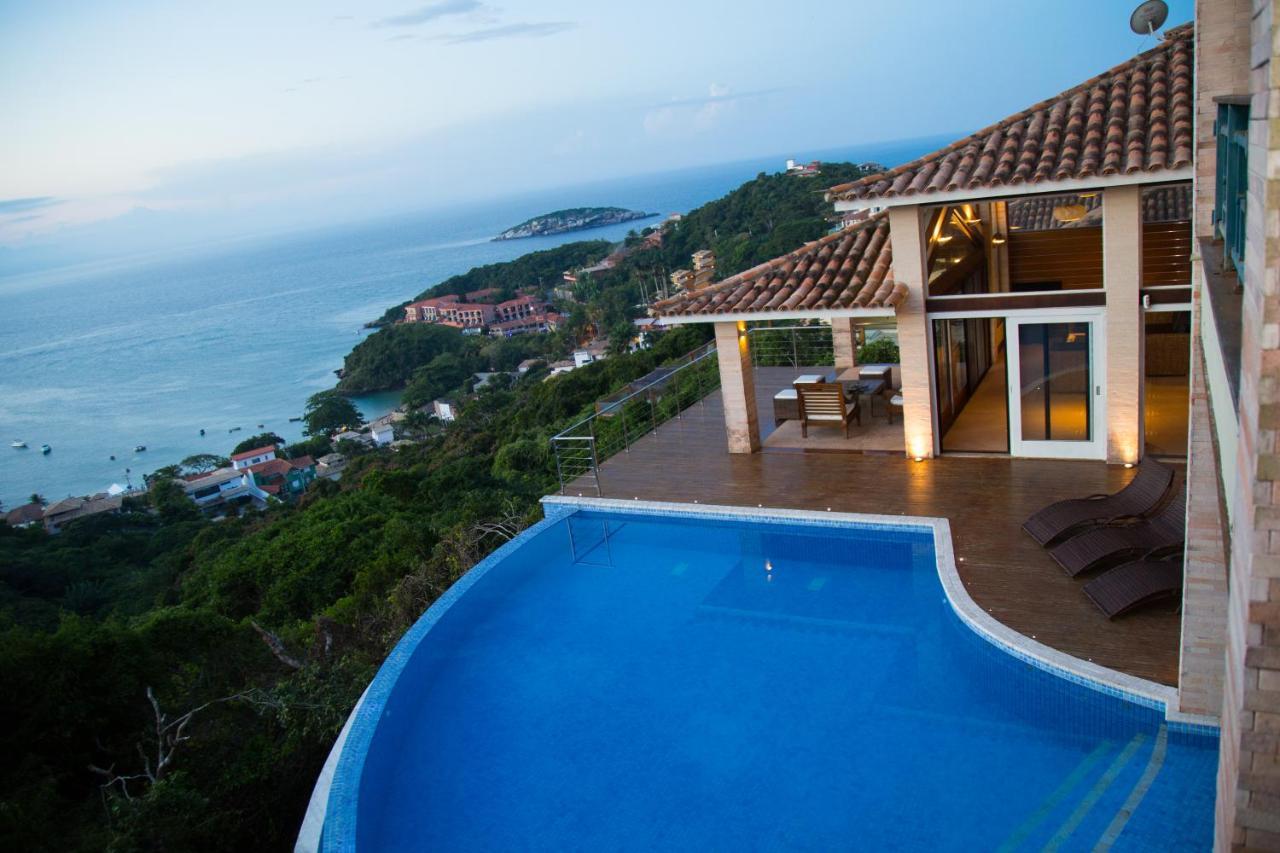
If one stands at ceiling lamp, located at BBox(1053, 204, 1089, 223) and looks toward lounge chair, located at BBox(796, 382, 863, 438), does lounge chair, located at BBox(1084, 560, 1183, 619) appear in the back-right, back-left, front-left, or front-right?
front-left

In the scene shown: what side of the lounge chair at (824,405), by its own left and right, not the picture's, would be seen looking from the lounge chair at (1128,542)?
right

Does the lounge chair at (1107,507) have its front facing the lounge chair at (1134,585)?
no

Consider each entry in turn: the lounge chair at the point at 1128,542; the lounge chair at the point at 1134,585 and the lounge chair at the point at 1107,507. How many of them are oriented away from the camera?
0

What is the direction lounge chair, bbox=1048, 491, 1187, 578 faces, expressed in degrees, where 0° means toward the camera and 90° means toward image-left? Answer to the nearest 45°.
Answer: approximately 45°

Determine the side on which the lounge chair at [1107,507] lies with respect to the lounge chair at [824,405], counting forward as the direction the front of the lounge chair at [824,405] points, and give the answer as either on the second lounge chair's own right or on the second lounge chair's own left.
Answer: on the second lounge chair's own right

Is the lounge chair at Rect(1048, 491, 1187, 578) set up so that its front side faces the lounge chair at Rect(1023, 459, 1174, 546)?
no

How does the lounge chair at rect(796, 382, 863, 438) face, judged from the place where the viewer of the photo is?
facing away from the viewer and to the right of the viewer

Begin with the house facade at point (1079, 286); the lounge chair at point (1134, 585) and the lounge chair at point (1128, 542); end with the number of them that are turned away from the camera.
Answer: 0

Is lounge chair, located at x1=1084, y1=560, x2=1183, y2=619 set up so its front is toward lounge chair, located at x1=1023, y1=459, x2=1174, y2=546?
no

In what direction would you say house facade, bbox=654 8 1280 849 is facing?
toward the camera

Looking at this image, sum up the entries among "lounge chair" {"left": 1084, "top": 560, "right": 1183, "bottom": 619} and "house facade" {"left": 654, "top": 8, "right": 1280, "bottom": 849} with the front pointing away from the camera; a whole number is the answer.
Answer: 0

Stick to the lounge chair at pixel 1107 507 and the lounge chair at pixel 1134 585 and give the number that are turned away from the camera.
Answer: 0

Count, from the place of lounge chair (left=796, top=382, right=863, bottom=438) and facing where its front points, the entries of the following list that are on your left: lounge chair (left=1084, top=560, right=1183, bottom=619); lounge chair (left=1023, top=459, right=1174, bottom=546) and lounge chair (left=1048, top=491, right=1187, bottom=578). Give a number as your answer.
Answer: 0

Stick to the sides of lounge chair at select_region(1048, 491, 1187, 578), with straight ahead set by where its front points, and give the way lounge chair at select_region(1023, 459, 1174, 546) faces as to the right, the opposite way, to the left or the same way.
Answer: the same way
